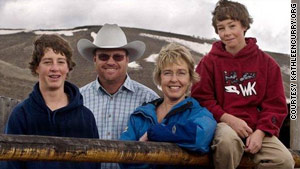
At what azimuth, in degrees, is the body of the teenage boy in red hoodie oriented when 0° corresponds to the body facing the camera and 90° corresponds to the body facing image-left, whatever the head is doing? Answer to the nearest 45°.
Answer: approximately 0°

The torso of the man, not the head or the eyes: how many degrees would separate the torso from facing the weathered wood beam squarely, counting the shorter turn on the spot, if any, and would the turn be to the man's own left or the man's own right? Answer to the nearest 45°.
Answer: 0° — they already face it

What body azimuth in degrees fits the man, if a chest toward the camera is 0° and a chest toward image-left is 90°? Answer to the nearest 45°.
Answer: approximately 0°

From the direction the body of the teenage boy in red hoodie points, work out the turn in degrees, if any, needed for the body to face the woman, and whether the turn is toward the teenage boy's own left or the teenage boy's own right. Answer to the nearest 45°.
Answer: approximately 45° to the teenage boy's own right

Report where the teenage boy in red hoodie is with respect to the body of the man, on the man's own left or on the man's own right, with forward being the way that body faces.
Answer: on the man's own left

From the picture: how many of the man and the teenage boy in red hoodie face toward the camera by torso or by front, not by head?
2
